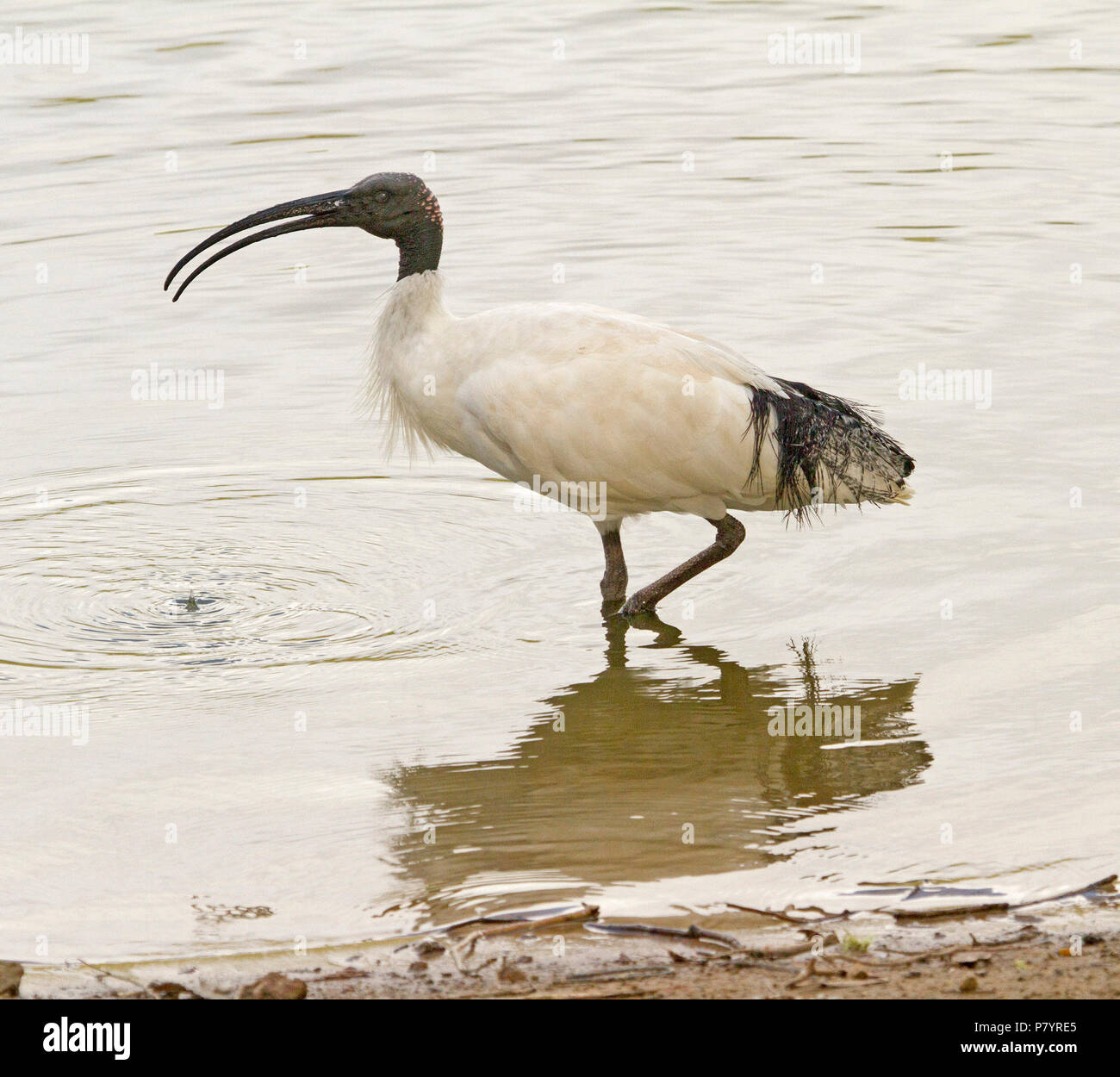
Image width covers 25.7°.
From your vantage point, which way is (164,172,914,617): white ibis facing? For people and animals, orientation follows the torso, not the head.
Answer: to the viewer's left

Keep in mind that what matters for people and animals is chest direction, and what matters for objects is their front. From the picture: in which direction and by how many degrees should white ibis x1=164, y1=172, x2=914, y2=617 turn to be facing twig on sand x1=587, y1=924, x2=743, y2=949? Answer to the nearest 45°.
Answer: approximately 90° to its left

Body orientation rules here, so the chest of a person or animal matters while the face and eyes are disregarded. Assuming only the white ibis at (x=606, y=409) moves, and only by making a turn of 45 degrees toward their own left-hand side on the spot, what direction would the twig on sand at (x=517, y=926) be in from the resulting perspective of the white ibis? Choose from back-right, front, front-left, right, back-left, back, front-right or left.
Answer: front-left

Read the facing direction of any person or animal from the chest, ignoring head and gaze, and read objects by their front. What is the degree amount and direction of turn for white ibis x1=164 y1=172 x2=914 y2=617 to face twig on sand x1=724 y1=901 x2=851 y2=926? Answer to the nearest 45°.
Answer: approximately 90° to its left

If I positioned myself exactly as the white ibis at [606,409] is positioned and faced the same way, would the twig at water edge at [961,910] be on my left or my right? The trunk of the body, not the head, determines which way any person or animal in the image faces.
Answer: on my left
